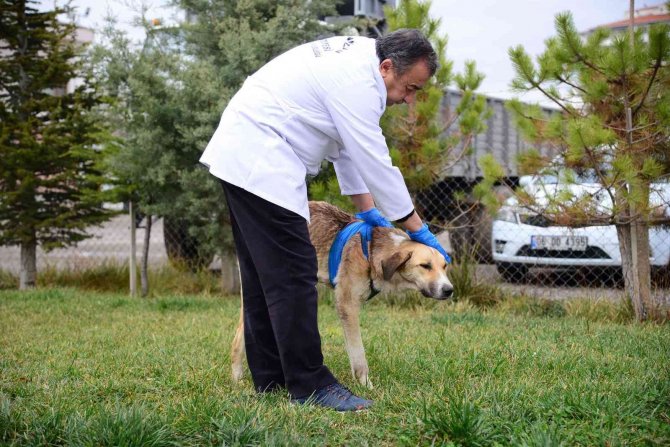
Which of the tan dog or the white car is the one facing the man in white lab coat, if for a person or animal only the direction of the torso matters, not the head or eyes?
the white car

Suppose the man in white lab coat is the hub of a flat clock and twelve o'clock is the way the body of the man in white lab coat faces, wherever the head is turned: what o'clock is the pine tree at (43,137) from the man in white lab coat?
The pine tree is roughly at 8 o'clock from the man in white lab coat.

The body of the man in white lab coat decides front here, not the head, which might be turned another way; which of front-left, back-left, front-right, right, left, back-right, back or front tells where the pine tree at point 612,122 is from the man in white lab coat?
front-left

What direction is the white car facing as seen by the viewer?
toward the camera

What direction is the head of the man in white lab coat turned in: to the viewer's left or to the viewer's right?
to the viewer's right

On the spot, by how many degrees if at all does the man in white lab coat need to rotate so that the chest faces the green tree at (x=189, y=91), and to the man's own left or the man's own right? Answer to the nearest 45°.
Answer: approximately 90° to the man's own left

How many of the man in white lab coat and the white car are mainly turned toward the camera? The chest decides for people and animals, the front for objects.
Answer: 1

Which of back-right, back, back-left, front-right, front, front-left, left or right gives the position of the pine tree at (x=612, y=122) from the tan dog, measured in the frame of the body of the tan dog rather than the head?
front-left

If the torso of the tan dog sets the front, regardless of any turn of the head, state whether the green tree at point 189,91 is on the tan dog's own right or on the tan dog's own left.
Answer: on the tan dog's own left

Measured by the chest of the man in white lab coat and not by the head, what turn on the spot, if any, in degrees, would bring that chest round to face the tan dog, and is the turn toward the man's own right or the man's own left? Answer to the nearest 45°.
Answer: approximately 45° to the man's own left

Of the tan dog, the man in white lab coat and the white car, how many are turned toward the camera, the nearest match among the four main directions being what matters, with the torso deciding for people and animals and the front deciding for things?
1

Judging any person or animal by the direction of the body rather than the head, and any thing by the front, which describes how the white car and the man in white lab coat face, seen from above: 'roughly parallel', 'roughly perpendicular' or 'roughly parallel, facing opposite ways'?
roughly perpendicular

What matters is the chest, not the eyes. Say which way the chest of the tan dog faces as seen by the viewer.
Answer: to the viewer's right

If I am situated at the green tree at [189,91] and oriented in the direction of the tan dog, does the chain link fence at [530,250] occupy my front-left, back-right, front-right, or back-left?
front-left

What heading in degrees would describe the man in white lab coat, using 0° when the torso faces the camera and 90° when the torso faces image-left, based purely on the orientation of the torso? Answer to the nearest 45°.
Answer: approximately 270°
